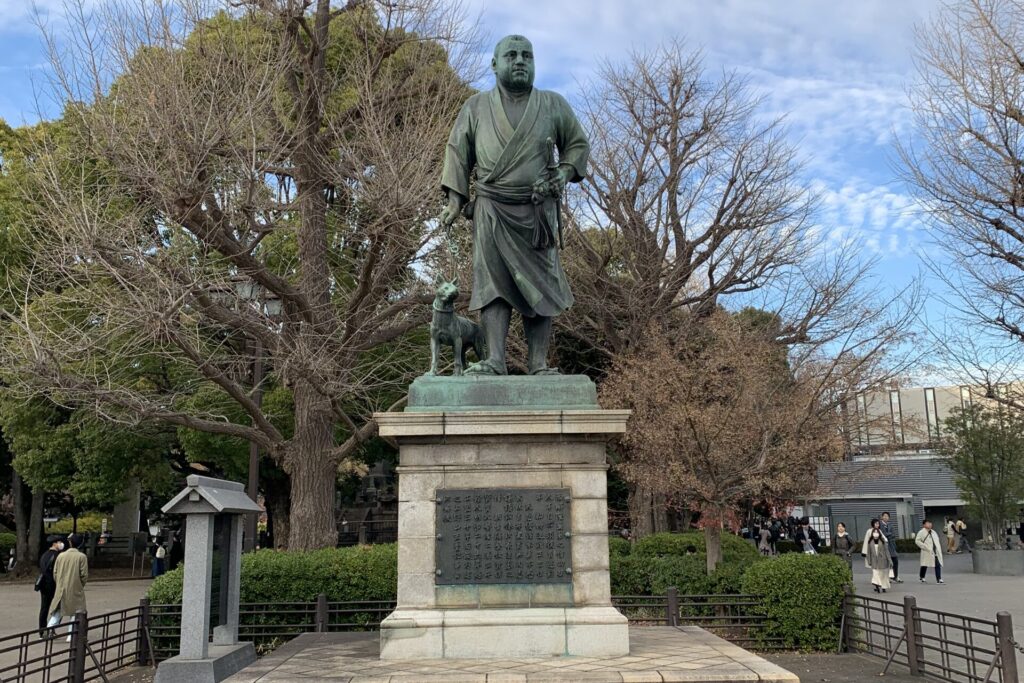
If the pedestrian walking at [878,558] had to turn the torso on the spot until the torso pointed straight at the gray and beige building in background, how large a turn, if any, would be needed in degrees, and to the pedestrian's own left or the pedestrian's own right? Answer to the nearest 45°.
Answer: approximately 180°

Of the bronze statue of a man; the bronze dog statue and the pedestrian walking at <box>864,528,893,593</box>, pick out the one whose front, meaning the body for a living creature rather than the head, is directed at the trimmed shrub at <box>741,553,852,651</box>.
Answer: the pedestrian walking

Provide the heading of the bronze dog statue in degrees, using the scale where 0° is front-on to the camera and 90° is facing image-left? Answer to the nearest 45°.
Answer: approximately 45°

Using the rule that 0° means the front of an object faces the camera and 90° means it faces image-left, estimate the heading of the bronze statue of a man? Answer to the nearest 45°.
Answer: approximately 0°

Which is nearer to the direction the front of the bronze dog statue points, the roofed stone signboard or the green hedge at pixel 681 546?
the roofed stone signboard

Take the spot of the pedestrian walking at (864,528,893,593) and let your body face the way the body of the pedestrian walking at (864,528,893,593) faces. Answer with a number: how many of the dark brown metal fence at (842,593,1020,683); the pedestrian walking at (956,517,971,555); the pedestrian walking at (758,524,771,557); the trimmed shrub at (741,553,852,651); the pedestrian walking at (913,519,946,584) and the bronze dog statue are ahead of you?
3

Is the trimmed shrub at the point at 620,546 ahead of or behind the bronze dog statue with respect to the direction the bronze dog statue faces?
behind

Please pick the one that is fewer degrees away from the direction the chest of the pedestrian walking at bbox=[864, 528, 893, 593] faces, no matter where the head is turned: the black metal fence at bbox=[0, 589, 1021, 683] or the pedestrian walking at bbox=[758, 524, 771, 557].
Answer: the black metal fence

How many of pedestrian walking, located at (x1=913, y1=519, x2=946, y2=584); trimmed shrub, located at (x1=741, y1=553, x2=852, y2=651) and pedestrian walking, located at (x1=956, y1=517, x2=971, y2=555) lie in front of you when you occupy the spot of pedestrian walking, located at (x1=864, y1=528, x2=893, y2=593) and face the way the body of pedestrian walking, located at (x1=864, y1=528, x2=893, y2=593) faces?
1

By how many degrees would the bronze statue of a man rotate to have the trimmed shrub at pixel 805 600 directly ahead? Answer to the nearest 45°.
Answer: approximately 135° to its left

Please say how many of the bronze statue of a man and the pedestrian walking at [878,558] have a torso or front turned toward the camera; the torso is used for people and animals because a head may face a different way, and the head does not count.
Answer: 2
